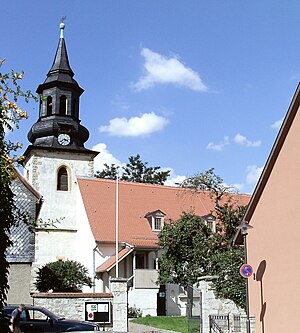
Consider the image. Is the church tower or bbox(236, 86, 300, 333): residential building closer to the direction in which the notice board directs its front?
the residential building

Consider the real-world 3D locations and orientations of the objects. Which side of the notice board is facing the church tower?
back

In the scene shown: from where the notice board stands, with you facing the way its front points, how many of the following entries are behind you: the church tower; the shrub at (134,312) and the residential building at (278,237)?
2

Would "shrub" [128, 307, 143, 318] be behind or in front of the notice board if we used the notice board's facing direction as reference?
behind

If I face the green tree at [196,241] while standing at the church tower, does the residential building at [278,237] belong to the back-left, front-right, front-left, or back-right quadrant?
front-right

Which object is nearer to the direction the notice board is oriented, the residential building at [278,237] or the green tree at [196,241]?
the residential building

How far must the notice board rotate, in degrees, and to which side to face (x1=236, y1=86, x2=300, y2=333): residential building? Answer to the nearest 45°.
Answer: approximately 45° to its left

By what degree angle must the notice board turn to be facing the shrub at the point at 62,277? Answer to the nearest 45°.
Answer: approximately 180°

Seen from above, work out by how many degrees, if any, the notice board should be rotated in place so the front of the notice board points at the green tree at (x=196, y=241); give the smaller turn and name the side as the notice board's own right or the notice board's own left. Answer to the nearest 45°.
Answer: approximately 135° to the notice board's own left

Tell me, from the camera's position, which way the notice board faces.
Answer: facing the viewer

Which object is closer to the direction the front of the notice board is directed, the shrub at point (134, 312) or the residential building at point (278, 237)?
the residential building

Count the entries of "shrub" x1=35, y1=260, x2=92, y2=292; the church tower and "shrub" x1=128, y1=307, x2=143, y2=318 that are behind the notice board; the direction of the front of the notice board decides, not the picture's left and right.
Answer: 3

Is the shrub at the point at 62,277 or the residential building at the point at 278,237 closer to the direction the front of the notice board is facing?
the residential building
